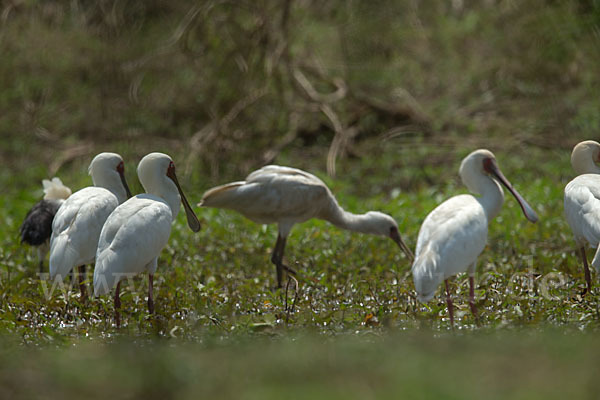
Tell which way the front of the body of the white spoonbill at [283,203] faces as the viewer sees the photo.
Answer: to the viewer's right

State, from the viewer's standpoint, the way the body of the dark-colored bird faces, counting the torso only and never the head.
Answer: to the viewer's right

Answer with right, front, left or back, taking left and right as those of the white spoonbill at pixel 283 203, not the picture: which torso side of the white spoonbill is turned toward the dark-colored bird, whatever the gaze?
back

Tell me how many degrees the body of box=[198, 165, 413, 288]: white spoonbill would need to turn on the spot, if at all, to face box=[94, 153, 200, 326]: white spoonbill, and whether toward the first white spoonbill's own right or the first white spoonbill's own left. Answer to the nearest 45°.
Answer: approximately 135° to the first white spoonbill's own right

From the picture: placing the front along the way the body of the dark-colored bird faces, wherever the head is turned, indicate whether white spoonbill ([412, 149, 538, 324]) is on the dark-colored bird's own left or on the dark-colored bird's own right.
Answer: on the dark-colored bird's own right

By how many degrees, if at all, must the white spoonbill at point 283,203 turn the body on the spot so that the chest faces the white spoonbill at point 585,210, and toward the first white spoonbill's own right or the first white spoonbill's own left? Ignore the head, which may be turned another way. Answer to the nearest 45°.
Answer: approximately 45° to the first white spoonbill's own right

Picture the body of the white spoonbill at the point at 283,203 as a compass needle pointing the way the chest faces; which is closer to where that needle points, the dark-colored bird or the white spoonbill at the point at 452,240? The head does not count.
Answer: the white spoonbill

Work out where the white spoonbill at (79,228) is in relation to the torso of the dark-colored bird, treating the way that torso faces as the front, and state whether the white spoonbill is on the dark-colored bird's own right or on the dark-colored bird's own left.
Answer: on the dark-colored bird's own right
